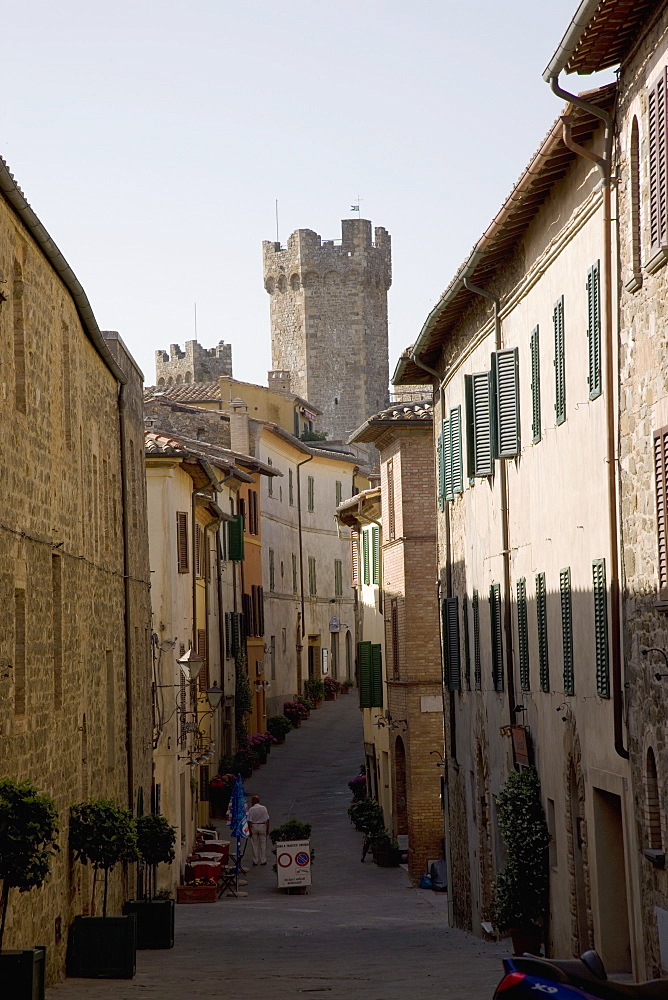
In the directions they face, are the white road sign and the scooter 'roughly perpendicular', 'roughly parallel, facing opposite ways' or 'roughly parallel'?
roughly perpendicular

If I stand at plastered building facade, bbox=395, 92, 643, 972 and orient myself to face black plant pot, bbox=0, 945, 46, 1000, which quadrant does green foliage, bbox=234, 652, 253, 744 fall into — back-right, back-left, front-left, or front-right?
back-right

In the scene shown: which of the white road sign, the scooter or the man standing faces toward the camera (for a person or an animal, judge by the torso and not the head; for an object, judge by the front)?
the white road sign

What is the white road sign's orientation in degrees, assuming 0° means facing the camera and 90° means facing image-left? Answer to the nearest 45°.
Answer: approximately 0°

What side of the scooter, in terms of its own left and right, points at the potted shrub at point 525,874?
left

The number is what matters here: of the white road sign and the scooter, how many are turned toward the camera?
1

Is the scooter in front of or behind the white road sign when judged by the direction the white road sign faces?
in front

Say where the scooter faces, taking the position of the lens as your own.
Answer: facing to the right of the viewer

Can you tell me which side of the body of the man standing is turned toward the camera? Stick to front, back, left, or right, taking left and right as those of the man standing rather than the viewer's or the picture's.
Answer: back

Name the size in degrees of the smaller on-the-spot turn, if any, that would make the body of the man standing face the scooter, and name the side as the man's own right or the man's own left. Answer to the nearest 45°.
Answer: approximately 180°

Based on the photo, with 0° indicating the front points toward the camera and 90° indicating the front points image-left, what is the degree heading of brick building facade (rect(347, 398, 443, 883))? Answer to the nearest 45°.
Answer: approximately 45°

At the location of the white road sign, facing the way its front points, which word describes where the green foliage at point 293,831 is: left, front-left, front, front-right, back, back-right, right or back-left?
back
